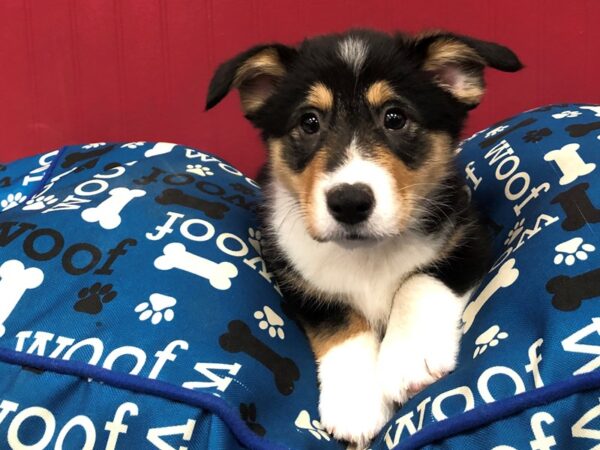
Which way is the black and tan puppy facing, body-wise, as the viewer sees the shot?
toward the camera
